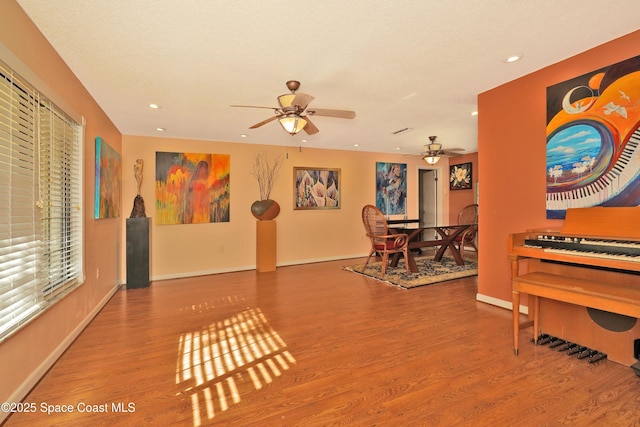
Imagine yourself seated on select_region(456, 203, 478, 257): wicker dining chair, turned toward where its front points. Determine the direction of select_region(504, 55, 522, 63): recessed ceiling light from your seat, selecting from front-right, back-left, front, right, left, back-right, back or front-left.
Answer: front-left

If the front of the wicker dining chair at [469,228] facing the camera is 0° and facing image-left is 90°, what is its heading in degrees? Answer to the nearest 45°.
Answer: approximately 45°

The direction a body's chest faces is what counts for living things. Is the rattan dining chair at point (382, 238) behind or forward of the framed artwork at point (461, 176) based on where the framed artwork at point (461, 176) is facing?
forward

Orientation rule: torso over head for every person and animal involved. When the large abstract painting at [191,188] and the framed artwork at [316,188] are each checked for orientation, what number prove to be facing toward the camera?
2

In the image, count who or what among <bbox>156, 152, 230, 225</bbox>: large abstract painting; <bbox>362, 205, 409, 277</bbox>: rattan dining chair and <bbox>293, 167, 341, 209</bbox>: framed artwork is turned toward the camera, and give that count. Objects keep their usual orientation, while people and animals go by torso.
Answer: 2

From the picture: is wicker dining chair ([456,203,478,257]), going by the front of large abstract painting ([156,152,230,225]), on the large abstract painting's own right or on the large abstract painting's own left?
on the large abstract painting's own left

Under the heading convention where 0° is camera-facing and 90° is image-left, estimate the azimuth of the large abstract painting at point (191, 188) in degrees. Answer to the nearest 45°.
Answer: approximately 0°

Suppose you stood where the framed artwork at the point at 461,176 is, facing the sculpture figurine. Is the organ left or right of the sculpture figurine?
left

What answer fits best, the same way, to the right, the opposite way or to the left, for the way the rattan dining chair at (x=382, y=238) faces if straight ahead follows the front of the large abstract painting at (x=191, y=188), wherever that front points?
to the left

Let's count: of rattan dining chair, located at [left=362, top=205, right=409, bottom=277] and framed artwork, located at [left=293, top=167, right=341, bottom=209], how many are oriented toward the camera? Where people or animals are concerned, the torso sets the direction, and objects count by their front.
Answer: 1

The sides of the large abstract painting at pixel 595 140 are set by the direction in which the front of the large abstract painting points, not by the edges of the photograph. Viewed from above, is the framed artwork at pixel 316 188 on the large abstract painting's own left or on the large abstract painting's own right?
on the large abstract painting's own right
